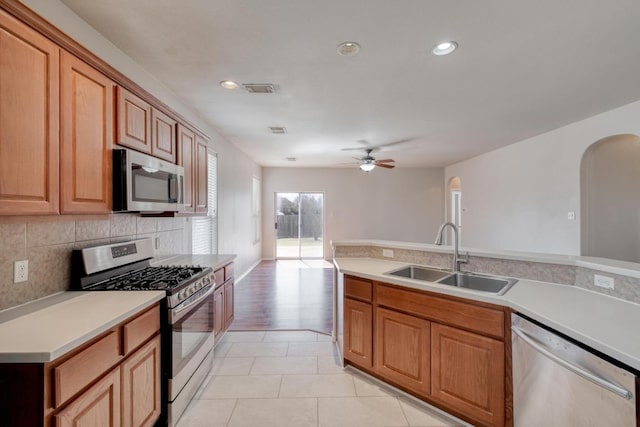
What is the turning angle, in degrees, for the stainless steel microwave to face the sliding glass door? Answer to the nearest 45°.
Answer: approximately 90° to its left

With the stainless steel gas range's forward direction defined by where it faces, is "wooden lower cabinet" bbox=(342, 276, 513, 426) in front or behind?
in front

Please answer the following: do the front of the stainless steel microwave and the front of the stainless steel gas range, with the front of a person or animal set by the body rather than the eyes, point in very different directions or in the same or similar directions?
same or similar directions

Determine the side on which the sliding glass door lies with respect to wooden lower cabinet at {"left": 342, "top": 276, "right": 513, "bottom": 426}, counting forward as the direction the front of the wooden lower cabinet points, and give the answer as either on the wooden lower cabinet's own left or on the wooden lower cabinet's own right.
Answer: on the wooden lower cabinet's own right

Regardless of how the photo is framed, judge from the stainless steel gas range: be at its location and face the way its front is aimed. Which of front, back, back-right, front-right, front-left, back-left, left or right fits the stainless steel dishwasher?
front

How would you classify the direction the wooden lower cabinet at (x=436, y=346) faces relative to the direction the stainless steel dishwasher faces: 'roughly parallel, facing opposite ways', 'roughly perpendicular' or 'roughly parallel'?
roughly parallel

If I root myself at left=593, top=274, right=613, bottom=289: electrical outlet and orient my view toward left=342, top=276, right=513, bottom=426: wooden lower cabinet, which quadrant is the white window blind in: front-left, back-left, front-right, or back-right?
front-right

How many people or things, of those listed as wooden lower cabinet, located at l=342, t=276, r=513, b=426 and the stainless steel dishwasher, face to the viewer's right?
0

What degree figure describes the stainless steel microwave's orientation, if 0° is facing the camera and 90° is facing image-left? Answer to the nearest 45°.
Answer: approximately 315°

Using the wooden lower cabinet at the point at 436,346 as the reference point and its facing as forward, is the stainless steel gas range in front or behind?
in front

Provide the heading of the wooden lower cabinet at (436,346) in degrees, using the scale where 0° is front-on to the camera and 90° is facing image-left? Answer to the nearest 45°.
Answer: approximately 45°

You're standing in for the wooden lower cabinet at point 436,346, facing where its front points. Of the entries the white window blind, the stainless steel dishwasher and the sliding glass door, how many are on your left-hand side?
1

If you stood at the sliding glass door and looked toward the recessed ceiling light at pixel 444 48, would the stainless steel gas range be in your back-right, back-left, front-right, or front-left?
front-right

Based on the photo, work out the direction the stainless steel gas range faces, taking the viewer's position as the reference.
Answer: facing the viewer and to the right of the viewer

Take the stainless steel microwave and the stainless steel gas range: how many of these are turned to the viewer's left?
0
